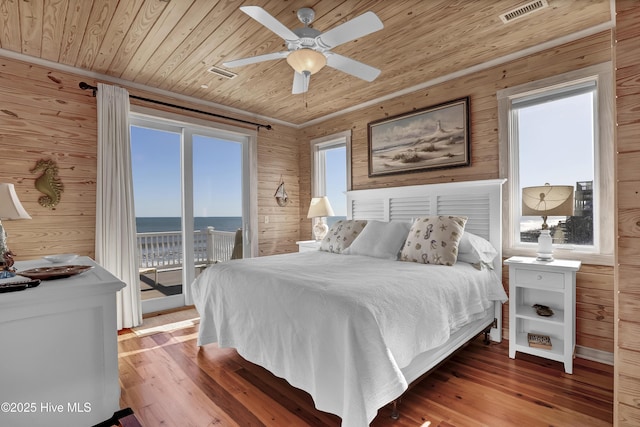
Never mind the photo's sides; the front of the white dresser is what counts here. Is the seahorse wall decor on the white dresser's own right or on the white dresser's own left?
on the white dresser's own left

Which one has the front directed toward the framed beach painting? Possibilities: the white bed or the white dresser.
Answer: the white dresser

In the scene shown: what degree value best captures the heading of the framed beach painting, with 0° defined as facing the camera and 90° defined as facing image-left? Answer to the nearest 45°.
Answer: approximately 45°

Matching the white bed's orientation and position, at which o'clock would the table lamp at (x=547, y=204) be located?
The table lamp is roughly at 7 o'clock from the white bed.

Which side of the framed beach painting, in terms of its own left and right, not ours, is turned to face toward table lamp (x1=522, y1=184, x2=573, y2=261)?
left

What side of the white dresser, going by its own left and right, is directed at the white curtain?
left

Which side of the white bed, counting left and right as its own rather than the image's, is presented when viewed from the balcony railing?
right

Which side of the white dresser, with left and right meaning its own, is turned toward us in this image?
right

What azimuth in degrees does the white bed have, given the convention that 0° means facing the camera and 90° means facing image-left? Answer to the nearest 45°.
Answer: approximately 45°

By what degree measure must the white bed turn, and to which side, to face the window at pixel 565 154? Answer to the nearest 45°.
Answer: approximately 180°
